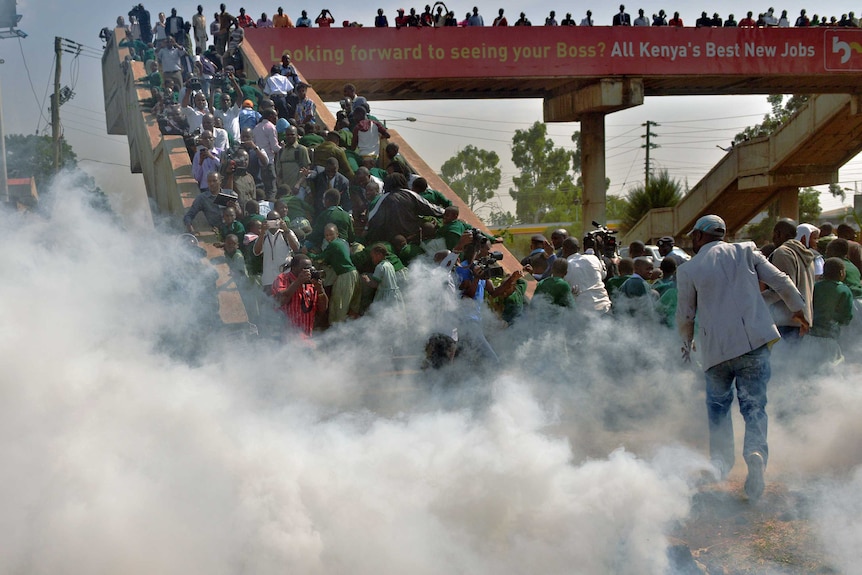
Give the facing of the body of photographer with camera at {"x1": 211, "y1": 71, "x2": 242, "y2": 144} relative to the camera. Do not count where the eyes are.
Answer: toward the camera

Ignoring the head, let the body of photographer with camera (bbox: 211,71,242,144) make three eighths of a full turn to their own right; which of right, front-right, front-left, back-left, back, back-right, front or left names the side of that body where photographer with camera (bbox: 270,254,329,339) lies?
back-left

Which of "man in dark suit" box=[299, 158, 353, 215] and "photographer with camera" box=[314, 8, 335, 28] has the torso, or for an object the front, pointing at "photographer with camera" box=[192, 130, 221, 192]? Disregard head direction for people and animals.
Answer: "photographer with camera" box=[314, 8, 335, 28]

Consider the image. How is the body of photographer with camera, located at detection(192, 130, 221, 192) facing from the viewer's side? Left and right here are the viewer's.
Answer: facing the viewer

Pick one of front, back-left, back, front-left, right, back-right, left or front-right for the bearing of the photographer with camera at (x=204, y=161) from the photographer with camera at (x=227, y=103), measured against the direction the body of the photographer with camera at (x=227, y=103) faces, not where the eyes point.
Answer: front

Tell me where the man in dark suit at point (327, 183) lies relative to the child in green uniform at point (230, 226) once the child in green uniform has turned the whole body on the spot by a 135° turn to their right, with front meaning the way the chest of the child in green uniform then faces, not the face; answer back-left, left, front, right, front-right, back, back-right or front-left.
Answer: right

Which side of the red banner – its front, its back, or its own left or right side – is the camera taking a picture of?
front

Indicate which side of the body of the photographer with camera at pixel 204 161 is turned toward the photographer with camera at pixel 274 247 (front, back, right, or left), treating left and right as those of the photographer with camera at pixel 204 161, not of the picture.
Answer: front

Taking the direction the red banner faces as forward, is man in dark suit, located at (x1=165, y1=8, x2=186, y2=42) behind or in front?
in front

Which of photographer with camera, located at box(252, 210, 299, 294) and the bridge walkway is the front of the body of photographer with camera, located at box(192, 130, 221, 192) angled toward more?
the photographer with camera

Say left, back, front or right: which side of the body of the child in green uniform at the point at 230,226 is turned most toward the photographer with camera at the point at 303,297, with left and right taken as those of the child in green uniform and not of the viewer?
front

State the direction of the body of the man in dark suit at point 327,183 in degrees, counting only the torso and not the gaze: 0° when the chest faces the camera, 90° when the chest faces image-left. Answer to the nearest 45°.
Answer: approximately 0°
